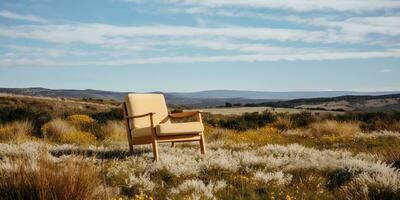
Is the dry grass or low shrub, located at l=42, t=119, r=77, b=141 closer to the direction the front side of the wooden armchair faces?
the dry grass

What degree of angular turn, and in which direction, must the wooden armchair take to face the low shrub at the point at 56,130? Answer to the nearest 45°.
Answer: approximately 180°

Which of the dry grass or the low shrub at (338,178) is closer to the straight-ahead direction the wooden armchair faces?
the low shrub

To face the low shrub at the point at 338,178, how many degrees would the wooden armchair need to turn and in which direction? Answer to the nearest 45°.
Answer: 0° — it already faces it

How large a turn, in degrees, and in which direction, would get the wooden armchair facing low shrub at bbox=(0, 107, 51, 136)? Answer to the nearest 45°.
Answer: approximately 180°

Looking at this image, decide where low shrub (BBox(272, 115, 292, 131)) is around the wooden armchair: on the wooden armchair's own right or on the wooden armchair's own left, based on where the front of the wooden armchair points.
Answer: on the wooden armchair's own left

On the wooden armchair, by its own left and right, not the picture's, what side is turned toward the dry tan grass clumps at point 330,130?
left

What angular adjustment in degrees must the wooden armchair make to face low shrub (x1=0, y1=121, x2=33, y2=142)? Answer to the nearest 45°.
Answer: approximately 180°

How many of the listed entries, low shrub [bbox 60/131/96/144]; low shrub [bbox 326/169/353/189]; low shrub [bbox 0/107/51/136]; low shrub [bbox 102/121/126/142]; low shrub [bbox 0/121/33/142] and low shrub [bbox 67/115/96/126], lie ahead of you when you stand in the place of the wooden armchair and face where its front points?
1

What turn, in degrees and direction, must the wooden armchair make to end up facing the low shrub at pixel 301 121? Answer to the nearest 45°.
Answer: approximately 90° to its left

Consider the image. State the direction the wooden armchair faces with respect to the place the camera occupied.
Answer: facing the viewer and to the right of the viewer
